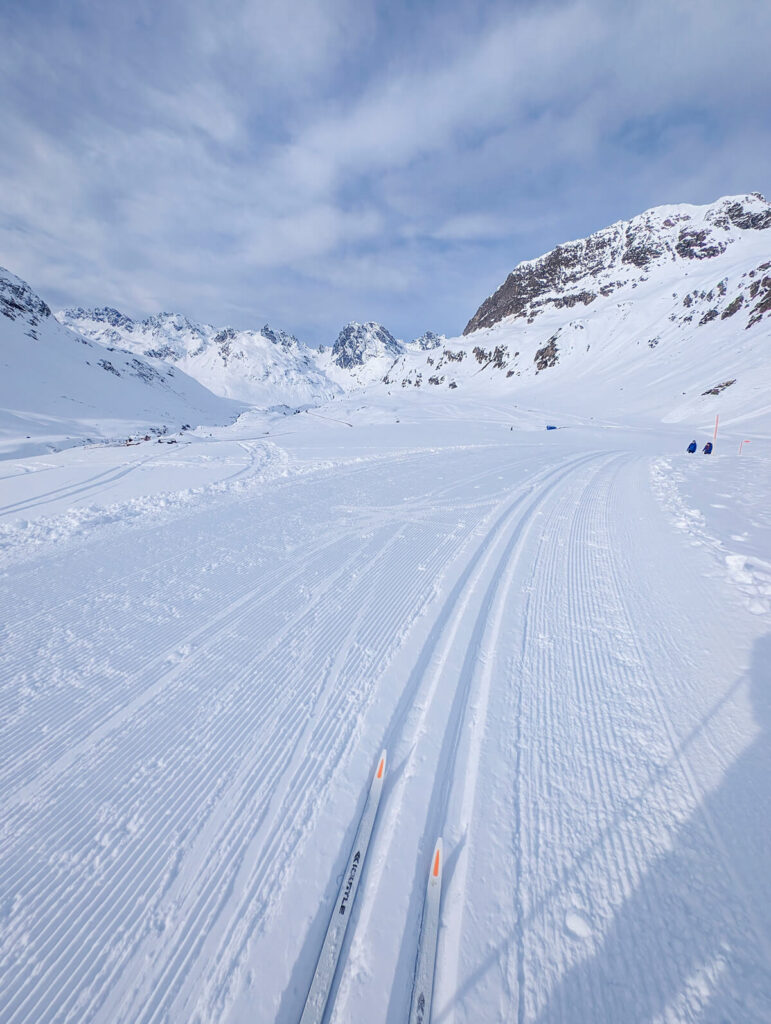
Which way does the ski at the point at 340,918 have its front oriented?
away from the camera

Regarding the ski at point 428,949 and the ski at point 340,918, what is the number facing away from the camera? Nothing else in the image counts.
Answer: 2

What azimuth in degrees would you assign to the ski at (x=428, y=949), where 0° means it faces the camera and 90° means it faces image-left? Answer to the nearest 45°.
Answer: approximately 180°
